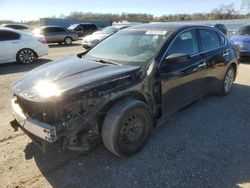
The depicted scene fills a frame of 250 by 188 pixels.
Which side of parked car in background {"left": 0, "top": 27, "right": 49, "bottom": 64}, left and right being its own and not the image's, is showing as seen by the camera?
left

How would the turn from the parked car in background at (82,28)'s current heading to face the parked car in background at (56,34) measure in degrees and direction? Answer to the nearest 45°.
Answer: approximately 45° to its left

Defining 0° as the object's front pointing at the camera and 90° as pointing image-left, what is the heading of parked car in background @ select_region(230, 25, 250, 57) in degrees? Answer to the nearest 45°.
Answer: approximately 45°

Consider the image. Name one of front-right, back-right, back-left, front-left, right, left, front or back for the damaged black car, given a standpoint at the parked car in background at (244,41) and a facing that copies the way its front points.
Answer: front-left

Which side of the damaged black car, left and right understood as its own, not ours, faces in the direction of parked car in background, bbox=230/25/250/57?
back
